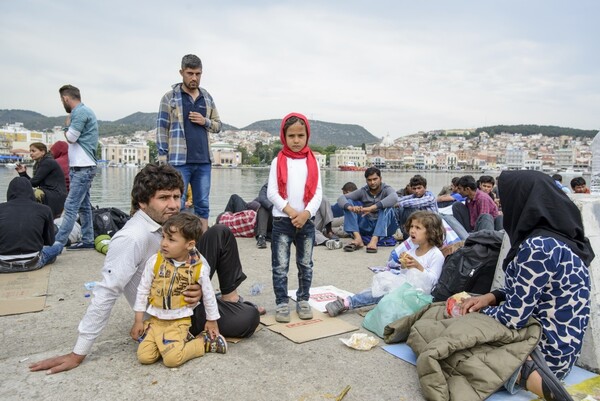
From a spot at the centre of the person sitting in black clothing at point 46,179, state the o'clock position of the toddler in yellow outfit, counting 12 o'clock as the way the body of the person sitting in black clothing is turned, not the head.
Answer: The toddler in yellow outfit is roughly at 9 o'clock from the person sitting in black clothing.

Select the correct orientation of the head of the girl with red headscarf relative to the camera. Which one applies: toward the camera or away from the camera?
toward the camera

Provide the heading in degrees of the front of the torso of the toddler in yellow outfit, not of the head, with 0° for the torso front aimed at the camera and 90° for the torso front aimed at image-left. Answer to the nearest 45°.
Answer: approximately 45°

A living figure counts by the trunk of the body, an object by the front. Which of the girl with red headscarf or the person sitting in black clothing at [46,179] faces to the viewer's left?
the person sitting in black clothing

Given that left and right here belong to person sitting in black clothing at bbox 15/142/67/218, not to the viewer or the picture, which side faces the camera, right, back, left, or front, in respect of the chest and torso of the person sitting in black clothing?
left

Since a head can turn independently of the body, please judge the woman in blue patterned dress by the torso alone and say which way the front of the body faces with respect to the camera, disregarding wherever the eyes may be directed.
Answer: to the viewer's left

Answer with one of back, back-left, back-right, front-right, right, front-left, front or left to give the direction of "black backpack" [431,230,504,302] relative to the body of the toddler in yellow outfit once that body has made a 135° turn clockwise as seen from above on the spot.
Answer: right

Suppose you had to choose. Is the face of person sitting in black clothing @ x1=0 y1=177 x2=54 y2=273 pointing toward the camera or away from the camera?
away from the camera

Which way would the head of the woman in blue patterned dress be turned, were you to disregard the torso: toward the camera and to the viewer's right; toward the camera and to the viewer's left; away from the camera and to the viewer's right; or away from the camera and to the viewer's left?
away from the camera and to the viewer's left

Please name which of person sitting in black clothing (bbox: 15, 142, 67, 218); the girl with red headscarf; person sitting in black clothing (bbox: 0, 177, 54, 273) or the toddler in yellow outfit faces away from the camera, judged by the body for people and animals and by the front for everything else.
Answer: person sitting in black clothing (bbox: 0, 177, 54, 273)

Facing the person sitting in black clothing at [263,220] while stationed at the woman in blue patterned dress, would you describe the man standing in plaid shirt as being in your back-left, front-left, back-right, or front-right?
front-left

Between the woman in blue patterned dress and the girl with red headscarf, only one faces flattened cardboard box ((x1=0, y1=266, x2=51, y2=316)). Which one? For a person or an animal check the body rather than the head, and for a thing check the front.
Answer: the woman in blue patterned dress

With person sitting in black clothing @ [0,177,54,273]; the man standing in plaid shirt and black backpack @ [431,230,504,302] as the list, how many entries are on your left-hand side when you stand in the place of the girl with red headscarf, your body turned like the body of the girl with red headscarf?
1

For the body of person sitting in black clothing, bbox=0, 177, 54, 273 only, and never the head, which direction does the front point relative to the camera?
away from the camera

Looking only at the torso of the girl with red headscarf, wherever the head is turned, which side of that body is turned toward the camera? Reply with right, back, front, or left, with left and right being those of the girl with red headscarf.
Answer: front

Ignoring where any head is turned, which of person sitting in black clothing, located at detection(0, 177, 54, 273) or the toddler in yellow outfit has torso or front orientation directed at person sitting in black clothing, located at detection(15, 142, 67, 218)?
person sitting in black clothing, located at detection(0, 177, 54, 273)

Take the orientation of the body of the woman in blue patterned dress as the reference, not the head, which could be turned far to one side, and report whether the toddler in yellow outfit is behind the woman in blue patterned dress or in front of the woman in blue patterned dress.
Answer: in front
